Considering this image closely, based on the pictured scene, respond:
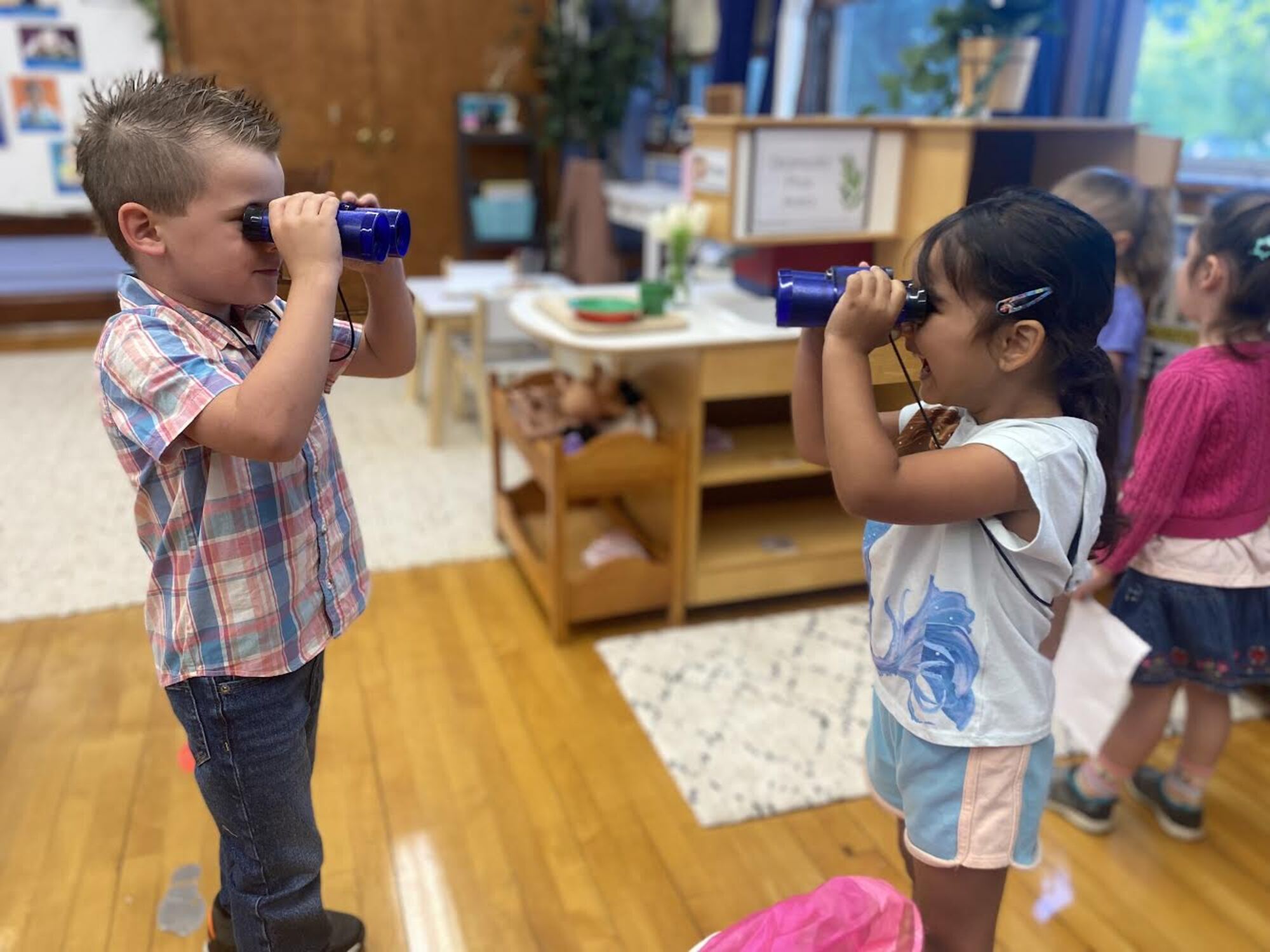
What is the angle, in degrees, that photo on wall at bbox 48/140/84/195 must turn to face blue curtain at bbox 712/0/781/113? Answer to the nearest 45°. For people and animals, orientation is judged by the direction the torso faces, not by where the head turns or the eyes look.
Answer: approximately 45° to its left

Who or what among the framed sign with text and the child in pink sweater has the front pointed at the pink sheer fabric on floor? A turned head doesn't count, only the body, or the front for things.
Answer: the framed sign with text

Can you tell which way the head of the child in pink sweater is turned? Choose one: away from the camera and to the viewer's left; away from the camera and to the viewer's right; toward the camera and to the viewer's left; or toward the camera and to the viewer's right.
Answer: away from the camera and to the viewer's left

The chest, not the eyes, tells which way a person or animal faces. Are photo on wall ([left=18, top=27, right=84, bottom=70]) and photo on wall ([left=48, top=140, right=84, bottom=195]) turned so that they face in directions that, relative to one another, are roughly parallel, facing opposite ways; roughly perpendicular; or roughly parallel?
roughly parallel

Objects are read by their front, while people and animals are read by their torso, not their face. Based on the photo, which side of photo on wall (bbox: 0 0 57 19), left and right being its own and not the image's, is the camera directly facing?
front

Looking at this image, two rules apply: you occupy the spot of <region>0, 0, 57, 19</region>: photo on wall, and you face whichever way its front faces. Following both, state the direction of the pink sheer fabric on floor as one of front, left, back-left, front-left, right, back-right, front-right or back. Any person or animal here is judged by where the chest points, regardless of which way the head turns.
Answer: front

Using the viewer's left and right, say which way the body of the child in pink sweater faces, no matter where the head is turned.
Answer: facing away from the viewer and to the left of the viewer

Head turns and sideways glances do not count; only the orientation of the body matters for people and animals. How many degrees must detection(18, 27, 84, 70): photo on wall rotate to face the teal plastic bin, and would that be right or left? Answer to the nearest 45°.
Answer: approximately 90° to its left

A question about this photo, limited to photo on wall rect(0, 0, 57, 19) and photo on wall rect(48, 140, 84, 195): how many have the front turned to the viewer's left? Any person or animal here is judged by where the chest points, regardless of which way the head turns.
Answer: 0

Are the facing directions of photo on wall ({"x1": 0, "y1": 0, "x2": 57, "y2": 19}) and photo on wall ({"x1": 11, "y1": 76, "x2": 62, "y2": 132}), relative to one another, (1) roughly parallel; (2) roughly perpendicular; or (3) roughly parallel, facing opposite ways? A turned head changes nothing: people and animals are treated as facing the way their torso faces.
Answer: roughly parallel
